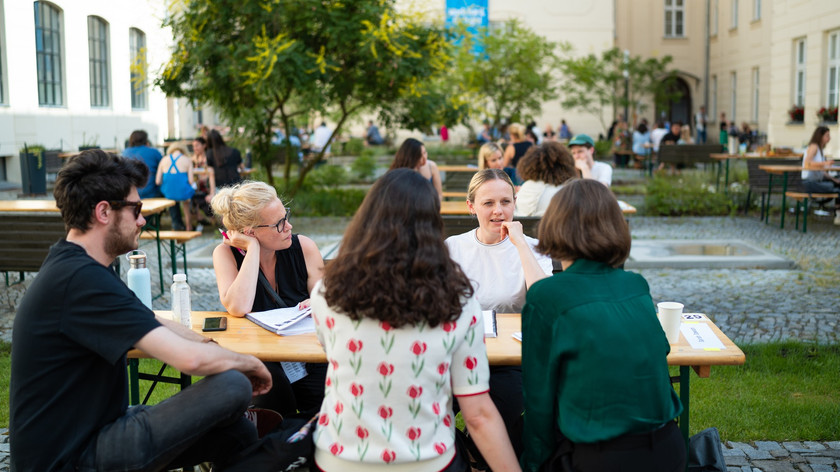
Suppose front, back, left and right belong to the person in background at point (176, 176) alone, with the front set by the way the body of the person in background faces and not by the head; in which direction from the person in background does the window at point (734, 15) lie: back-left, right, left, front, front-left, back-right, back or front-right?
front-right

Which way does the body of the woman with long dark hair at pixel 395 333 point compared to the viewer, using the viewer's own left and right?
facing away from the viewer

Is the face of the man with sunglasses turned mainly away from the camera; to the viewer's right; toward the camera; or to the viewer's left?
to the viewer's right

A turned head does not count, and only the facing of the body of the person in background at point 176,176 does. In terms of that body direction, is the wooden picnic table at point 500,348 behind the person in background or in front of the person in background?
behind

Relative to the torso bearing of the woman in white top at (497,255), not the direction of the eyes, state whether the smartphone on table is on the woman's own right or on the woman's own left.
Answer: on the woman's own right

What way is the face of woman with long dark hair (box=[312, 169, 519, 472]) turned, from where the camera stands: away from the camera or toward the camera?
away from the camera

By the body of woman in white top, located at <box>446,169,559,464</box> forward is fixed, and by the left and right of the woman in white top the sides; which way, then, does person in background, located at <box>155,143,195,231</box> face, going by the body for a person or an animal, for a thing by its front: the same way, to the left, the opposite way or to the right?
the opposite way

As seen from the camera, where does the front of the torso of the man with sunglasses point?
to the viewer's right

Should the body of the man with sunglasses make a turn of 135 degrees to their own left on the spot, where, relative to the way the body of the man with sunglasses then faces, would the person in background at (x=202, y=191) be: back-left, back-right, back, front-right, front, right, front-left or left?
front-right

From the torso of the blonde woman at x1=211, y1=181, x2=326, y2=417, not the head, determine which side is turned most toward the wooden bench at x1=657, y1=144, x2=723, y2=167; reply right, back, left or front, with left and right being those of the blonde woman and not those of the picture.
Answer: left

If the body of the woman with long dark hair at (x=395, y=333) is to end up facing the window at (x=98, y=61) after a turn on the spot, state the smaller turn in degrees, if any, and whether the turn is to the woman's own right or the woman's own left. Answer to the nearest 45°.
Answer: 0° — they already face it

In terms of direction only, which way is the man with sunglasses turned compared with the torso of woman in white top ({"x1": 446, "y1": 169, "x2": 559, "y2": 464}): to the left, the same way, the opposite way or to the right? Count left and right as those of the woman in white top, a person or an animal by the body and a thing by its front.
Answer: to the left

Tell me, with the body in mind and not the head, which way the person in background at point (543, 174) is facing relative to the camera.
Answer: away from the camera

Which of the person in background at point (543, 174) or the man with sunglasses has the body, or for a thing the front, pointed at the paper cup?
the man with sunglasses
